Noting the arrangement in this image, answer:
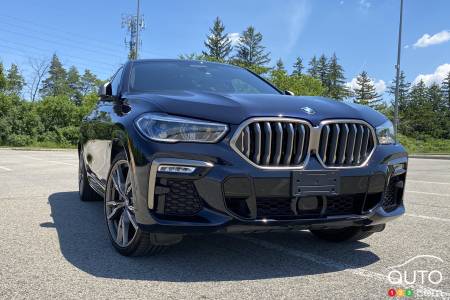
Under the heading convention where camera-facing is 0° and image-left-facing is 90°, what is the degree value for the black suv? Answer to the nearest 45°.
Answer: approximately 315°
